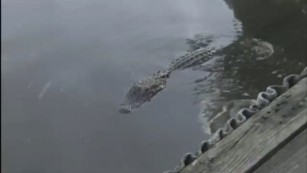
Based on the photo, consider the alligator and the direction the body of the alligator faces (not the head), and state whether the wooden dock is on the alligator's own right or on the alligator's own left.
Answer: on the alligator's own left

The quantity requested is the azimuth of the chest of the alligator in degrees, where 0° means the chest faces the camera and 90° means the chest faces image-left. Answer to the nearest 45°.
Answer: approximately 45°
